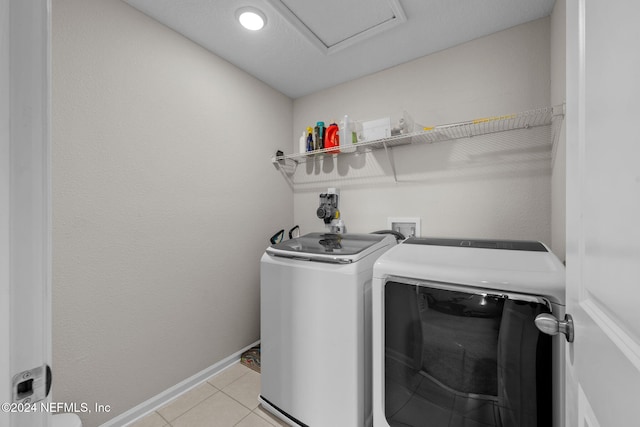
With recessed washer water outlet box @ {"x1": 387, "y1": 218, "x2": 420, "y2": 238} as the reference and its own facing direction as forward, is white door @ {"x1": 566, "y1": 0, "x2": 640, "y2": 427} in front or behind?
in front

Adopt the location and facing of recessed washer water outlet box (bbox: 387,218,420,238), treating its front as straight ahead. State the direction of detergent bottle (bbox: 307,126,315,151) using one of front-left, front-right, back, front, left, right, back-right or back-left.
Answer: right

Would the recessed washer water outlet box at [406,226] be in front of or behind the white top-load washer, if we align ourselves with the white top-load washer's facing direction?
behind

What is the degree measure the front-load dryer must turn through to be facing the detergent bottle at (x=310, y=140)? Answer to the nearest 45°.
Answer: approximately 135° to its right

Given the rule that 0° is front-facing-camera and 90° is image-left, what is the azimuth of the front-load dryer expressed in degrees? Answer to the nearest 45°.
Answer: approximately 0°

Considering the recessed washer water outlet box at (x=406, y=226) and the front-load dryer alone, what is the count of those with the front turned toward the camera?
2

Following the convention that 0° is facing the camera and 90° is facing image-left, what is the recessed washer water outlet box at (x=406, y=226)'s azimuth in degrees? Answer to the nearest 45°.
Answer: approximately 0°

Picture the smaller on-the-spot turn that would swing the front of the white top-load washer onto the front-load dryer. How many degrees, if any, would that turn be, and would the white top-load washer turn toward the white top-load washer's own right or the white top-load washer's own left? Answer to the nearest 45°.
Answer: approximately 90° to the white top-load washer's own left

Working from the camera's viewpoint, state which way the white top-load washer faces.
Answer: facing the viewer and to the left of the viewer
